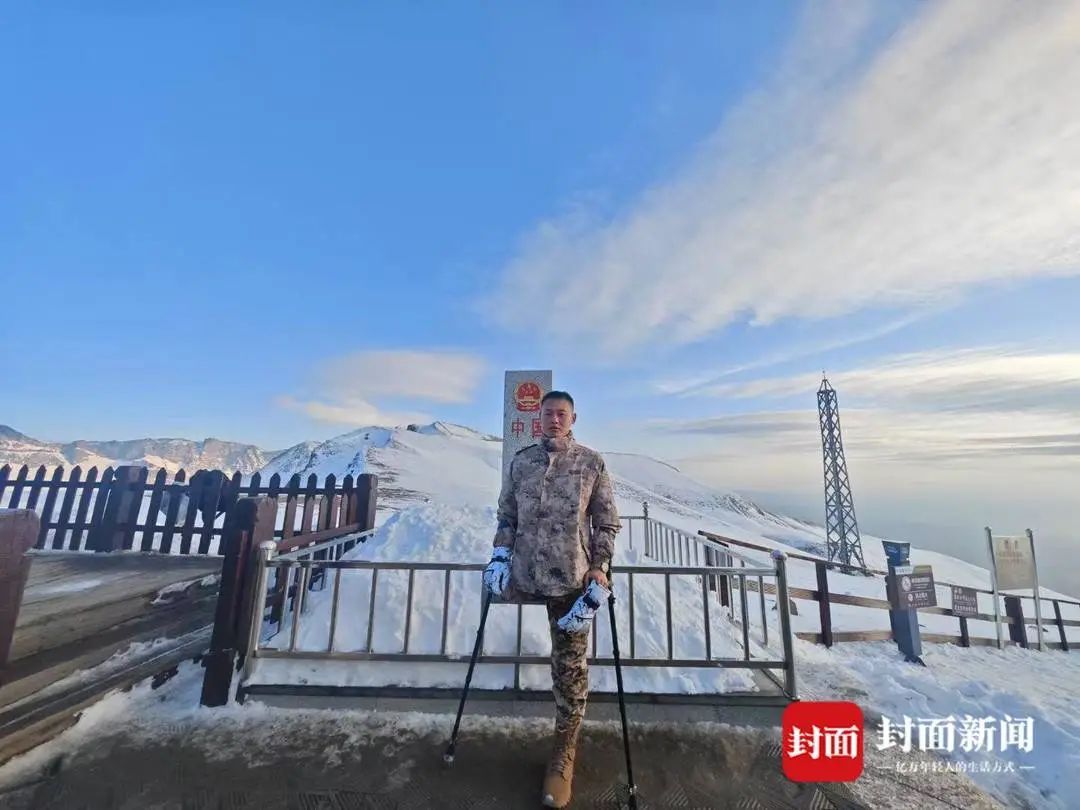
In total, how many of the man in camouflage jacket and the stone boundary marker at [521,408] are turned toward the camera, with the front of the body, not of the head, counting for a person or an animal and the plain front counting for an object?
2

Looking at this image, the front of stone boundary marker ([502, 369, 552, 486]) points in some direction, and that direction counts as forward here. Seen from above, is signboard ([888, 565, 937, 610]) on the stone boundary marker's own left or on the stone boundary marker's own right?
on the stone boundary marker's own left

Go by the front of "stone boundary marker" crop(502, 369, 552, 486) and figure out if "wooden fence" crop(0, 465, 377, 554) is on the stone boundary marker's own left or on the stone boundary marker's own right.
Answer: on the stone boundary marker's own right

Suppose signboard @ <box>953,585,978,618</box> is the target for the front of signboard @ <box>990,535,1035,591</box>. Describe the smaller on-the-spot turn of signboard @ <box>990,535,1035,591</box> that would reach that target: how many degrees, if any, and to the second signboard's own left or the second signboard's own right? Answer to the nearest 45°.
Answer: approximately 45° to the second signboard's own right

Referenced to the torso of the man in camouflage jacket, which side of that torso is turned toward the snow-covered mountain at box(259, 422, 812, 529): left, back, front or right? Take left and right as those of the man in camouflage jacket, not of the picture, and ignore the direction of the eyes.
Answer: back

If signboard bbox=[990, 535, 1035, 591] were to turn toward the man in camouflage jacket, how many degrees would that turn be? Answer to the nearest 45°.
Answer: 0° — it already faces them

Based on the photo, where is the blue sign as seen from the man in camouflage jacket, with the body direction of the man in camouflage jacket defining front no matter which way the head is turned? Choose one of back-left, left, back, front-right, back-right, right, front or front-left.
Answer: back-left

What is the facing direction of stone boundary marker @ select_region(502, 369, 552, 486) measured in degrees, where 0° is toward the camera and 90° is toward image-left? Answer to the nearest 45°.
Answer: approximately 0°

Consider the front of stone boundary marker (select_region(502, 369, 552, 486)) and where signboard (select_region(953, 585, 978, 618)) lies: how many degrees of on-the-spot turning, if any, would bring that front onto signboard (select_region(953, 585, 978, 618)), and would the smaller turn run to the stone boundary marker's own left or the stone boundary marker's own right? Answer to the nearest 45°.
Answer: approximately 90° to the stone boundary marker's own left
